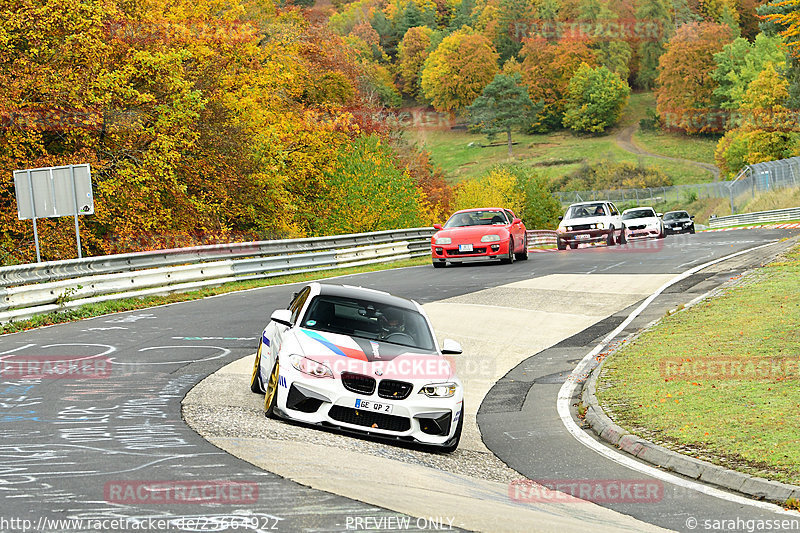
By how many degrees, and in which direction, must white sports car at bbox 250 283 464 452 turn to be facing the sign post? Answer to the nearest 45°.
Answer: approximately 135° to its right

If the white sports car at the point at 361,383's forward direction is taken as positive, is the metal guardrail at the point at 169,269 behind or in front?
behind

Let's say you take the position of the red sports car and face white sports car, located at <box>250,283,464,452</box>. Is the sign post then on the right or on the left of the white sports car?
right

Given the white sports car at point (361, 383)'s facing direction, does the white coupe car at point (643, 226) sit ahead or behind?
behind

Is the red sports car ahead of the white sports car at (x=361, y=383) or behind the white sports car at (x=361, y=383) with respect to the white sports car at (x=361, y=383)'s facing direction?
behind

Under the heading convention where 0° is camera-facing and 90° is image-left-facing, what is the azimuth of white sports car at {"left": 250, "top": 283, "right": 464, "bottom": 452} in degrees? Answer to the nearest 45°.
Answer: approximately 0°
